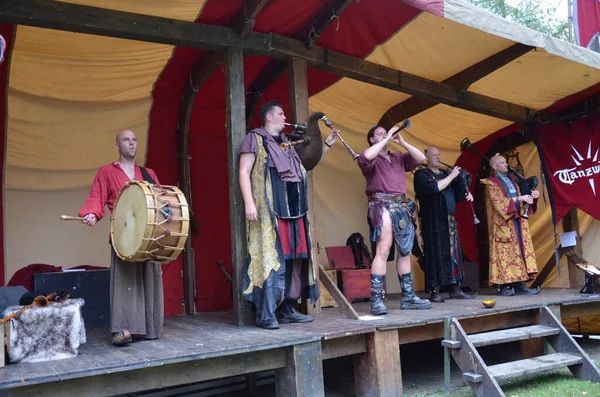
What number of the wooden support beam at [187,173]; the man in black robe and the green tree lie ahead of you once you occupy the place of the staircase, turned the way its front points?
0

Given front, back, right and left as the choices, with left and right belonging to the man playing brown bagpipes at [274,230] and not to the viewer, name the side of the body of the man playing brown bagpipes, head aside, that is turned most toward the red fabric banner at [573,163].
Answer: left

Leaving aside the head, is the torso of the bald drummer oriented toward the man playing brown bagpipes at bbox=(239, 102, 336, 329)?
no

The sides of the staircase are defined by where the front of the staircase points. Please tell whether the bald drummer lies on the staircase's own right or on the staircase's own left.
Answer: on the staircase's own right

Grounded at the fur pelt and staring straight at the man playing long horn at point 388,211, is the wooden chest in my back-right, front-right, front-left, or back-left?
front-left

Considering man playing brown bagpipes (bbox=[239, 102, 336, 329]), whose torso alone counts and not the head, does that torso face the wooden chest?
no

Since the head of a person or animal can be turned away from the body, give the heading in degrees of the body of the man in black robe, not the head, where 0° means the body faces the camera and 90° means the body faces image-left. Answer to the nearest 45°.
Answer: approximately 315°

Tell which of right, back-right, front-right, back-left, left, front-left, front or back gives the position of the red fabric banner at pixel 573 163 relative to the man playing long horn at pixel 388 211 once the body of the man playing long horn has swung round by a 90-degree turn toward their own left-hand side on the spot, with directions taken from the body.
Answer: front

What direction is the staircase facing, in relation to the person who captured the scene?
facing the viewer and to the right of the viewer

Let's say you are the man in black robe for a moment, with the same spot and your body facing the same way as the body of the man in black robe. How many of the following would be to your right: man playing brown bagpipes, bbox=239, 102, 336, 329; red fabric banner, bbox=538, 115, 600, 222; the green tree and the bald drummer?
2

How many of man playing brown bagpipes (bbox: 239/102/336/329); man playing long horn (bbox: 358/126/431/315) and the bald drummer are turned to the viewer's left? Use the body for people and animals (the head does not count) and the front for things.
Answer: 0

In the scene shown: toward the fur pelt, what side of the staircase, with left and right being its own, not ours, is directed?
right

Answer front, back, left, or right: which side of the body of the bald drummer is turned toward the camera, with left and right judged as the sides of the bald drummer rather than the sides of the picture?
front

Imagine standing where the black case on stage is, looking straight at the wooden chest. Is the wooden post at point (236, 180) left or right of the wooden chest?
right
